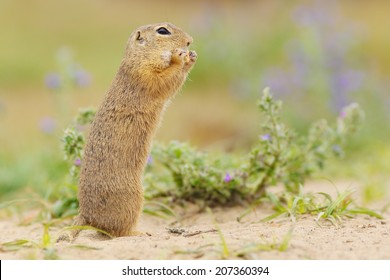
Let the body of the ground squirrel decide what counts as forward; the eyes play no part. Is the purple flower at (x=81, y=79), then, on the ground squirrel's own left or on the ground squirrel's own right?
on the ground squirrel's own left

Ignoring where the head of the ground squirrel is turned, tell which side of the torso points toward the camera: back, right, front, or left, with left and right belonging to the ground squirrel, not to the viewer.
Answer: right

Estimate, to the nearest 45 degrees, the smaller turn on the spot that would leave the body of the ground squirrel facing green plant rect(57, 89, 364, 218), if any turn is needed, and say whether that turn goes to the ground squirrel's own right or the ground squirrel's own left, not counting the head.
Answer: approximately 45° to the ground squirrel's own left

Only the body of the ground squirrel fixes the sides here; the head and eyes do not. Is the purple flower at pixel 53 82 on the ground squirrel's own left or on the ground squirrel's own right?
on the ground squirrel's own left
